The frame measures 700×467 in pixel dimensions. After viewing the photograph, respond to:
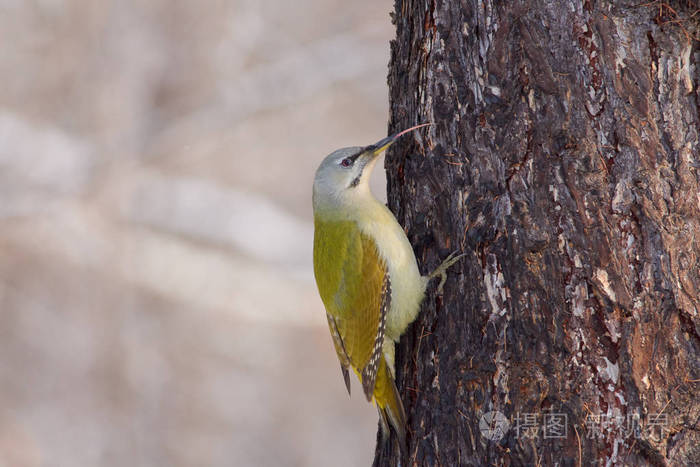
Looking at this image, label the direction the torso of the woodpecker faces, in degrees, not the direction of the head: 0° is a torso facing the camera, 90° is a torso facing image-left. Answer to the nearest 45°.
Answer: approximately 270°
